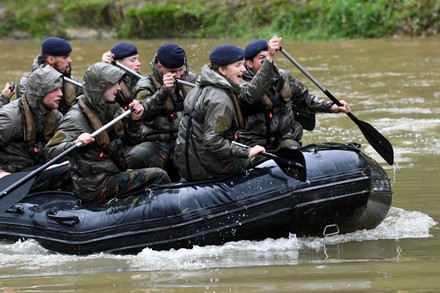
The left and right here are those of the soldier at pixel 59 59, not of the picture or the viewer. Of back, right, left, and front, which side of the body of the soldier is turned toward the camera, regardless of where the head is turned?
right

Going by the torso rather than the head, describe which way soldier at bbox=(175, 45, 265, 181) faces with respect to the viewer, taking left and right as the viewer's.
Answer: facing to the right of the viewer

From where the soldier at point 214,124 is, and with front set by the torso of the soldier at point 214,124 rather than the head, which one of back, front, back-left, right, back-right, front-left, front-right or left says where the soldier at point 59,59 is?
back-left

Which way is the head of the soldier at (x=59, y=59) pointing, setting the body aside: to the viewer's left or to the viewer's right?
to the viewer's right

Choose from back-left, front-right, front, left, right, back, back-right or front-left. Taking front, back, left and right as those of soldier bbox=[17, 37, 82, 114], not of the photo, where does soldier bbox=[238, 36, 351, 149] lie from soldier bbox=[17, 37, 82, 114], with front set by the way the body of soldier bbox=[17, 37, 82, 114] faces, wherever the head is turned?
front-right

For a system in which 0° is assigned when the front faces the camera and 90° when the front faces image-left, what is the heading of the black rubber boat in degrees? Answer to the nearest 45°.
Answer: approximately 270°

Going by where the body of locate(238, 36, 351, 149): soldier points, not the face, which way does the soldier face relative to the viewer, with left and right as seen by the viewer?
facing the viewer and to the right of the viewer

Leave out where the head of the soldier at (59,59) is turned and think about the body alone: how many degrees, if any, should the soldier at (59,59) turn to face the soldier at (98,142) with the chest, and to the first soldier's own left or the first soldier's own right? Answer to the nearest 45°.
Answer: approximately 90° to the first soldier's own right

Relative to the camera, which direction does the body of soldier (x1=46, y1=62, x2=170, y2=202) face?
to the viewer's right

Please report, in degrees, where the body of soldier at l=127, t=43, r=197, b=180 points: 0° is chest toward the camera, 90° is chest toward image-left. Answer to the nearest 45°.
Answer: approximately 315°

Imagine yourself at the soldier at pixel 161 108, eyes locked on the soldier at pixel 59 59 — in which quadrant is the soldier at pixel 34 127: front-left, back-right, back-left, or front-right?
front-left

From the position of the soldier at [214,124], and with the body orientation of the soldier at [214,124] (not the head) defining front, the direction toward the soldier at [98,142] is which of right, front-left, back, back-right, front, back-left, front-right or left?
back
